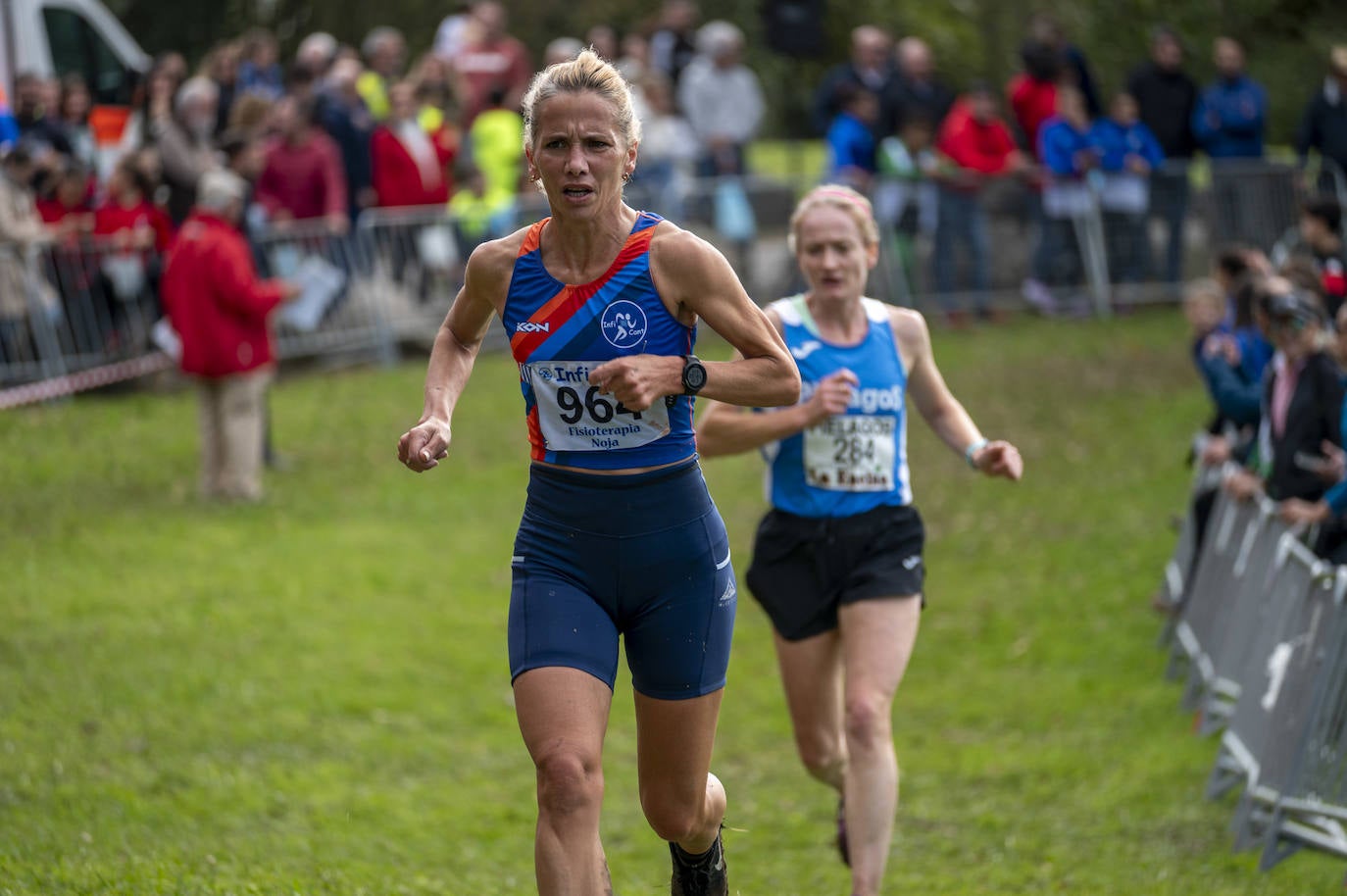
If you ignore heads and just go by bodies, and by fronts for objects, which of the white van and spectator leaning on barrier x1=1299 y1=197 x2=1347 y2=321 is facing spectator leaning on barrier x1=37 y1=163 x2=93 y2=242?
spectator leaning on barrier x1=1299 y1=197 x2=1347 y2=321

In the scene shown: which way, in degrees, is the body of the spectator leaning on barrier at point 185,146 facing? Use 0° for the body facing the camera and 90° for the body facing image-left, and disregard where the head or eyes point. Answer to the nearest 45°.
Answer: approximately 315°

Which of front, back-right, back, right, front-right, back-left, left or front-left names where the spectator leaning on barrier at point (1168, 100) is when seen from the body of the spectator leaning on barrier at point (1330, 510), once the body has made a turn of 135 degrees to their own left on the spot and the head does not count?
back-left

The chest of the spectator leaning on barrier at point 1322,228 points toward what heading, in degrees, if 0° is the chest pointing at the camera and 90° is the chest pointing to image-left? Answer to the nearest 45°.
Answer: approximately 90°

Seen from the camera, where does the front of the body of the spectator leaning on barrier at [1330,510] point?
to the viewer's left

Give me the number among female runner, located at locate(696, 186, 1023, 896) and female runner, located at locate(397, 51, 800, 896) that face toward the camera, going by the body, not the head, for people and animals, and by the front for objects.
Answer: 2

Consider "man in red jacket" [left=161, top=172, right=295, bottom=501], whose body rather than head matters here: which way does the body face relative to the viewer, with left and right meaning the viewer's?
facing away from the viewer and to the right of the viewer

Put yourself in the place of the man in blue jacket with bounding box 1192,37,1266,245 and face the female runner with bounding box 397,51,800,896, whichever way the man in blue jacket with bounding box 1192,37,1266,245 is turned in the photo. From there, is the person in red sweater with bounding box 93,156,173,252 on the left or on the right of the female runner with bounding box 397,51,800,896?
right

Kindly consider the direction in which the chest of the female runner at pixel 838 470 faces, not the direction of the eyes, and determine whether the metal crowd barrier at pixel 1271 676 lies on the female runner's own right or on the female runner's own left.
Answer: on the female runner's own left
